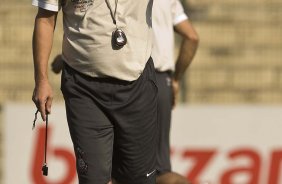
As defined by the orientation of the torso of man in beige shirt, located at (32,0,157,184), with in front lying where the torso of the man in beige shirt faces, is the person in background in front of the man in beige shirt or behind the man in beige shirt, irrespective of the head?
behind

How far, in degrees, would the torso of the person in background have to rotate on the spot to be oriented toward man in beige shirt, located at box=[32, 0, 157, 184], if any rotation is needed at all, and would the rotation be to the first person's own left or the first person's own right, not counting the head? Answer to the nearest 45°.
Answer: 0° — they already face them

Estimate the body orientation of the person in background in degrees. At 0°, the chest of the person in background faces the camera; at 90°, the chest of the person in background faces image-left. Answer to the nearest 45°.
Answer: approximately 0°

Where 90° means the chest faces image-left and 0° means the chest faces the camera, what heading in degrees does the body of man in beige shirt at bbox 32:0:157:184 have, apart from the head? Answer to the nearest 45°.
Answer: approximately 0°
